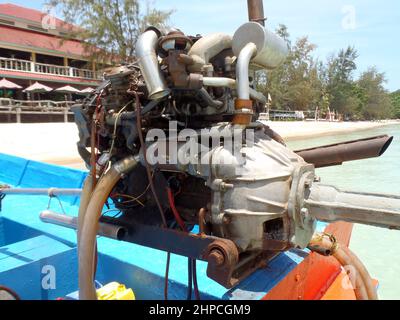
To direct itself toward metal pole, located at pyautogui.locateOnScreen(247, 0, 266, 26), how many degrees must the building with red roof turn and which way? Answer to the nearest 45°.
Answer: approximately 45° to its right

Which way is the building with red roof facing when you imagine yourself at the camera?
facing the viewer and to the right of the viewer

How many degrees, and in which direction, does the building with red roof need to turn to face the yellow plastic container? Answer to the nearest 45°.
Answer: approximately 45° to its right

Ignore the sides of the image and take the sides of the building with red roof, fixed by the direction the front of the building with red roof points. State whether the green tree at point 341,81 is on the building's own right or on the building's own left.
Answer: on the building's own left

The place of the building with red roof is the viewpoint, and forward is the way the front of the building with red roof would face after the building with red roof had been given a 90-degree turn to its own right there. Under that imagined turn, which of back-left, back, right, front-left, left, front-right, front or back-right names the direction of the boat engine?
front-left

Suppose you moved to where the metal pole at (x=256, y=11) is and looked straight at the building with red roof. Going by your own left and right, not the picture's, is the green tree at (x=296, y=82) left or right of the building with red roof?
right
